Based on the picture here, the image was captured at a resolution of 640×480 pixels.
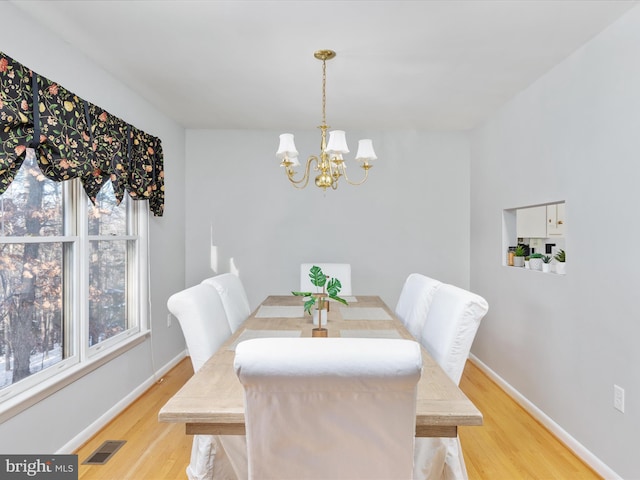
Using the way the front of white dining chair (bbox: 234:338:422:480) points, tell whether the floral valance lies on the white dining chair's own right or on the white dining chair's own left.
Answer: on the white dining chair's own left

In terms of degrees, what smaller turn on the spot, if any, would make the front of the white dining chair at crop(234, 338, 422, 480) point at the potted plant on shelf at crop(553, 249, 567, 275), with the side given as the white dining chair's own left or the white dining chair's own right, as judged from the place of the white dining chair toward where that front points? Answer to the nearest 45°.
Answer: approximately 45° to the white dining chair's own right

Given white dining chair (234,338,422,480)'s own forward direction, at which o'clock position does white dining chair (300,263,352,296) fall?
white dining chair (300,263,352,296) is roughly at 12 o'clock from white dining chair (234,338,422,480).

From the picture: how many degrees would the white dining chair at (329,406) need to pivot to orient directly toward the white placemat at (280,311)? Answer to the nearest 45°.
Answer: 0° — it already faces it

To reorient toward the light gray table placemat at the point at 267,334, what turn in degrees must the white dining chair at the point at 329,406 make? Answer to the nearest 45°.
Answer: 0° — it already faces it

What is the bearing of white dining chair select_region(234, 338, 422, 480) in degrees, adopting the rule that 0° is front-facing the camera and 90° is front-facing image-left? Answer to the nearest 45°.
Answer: approximately 180°

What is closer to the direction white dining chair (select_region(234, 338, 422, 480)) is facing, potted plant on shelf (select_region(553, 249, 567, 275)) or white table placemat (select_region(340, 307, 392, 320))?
the white table placemat
